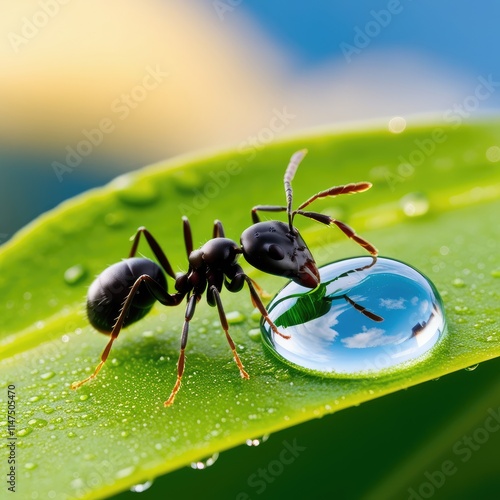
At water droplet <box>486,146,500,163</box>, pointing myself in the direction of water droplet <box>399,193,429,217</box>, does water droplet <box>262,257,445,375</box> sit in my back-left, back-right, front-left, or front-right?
front-left

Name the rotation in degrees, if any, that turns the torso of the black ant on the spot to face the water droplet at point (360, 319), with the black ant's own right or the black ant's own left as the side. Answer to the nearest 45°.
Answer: approximately 45° to the black ant's own right

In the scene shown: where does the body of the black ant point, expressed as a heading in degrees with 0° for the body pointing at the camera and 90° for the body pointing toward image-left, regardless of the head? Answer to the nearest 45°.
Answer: approximately 270°

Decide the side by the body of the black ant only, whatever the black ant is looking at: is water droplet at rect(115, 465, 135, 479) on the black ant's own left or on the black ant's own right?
on the black ant's own right

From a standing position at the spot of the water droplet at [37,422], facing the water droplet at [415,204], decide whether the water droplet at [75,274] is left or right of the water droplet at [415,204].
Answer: left

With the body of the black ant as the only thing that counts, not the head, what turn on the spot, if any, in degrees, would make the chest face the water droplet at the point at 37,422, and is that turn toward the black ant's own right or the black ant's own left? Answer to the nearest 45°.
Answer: approximately 135° to the black ant's own right
